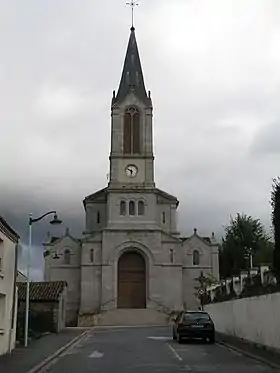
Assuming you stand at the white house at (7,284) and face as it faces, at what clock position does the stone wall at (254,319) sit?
The stone wall is roughly at 12 o'clock from the white house.

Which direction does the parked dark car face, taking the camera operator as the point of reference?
facing away from the viewer

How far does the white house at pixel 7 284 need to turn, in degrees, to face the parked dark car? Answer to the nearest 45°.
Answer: approximately 45° to its left

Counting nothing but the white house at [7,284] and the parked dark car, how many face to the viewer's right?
1

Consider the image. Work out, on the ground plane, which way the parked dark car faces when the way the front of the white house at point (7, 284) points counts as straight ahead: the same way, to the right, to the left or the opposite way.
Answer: to the left

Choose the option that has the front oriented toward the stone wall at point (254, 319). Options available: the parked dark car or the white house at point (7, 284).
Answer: the white house

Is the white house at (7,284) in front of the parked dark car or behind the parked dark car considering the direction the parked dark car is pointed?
behind

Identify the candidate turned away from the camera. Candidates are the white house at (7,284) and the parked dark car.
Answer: the parked dark car

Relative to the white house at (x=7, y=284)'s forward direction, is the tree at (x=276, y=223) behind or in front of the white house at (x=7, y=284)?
in front

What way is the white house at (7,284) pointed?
to the viewer's right
